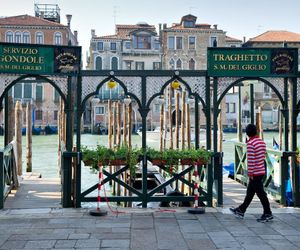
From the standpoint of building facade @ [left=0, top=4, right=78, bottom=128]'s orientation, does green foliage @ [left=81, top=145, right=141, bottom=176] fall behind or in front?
in front

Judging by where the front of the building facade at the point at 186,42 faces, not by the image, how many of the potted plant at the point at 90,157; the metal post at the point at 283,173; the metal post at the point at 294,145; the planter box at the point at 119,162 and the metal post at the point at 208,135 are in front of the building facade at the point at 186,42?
5

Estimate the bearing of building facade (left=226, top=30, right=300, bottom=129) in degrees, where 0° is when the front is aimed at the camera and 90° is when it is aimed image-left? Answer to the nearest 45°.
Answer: approximately 0°

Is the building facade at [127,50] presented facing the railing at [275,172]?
yes

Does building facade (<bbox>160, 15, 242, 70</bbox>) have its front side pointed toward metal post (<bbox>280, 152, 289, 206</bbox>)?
yes

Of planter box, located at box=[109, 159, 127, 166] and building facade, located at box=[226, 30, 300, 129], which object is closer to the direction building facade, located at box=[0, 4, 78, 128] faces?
the planter box

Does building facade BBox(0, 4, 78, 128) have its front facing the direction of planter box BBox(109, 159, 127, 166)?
yes

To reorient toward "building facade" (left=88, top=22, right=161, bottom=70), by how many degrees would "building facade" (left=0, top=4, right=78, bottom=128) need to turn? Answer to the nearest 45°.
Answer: approximately 90° to its left

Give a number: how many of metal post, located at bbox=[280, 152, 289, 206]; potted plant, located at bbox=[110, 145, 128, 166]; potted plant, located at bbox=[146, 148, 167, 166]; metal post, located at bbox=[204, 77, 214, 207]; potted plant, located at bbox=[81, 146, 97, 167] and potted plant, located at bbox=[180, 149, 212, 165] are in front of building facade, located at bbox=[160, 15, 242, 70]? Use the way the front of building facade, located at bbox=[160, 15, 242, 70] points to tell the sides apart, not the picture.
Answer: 6

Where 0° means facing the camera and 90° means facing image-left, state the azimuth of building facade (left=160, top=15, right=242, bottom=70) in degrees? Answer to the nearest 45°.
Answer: approximately 0°
